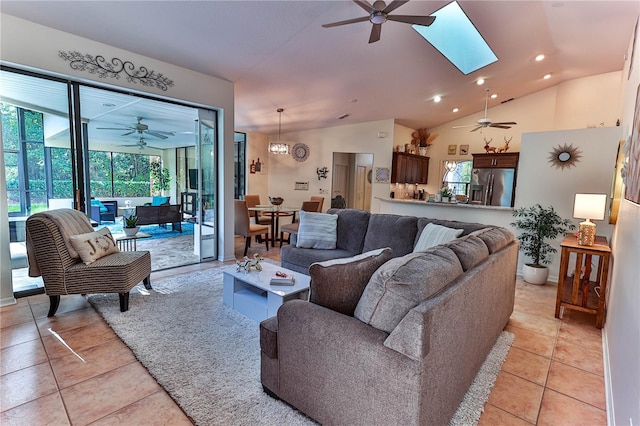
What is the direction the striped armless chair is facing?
to the viewer's right

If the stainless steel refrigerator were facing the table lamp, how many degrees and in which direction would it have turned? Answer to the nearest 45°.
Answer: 0° — it already faces it

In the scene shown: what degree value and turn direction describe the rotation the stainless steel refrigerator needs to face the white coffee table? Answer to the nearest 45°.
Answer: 0° — it already faces it

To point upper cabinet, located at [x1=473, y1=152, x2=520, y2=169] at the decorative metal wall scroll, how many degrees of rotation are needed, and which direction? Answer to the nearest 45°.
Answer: approximately 45° to its right

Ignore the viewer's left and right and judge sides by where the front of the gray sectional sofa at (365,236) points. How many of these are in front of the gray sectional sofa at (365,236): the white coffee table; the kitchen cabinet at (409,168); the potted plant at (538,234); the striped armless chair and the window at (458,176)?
2

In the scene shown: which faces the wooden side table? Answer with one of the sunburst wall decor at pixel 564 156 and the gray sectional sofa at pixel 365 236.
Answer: the sunburst wall decor

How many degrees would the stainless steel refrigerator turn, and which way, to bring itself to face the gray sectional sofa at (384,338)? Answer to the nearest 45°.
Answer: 0° — it already faces it

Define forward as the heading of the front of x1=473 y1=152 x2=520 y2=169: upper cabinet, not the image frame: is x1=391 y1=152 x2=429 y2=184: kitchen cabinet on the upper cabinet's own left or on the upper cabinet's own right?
on the upper cabinet's own right

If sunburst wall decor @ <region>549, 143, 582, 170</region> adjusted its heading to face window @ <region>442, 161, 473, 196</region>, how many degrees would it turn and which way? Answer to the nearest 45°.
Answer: approximately 135° to its right

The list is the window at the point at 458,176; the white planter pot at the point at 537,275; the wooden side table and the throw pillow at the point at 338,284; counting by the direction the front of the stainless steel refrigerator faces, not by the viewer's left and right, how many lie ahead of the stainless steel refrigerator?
3

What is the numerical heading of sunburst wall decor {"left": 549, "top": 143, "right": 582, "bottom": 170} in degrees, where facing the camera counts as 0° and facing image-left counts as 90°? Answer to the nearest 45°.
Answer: approximately 0°
